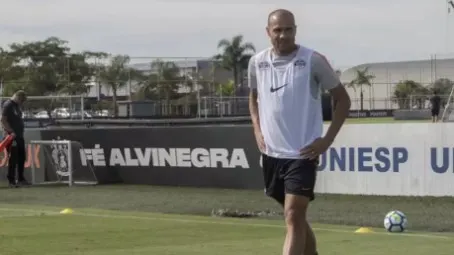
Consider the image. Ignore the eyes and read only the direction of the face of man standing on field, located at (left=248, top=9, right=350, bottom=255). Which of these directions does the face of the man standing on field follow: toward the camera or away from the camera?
toward the camera

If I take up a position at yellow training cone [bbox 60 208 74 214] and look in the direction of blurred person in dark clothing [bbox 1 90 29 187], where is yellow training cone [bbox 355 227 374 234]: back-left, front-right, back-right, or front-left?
back-right

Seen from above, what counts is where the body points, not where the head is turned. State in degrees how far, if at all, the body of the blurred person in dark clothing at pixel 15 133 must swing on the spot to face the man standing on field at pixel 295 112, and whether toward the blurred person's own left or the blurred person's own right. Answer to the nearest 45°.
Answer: approximately 45° to the blurred person's own right

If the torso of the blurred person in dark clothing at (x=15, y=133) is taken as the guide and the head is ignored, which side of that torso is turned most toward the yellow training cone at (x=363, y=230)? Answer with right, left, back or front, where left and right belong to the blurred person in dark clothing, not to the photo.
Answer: front

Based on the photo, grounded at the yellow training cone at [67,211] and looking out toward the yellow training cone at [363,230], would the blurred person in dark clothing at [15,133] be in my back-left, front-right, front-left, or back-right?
back-left

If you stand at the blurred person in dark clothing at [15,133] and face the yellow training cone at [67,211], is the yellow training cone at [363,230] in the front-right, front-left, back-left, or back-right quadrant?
front-left

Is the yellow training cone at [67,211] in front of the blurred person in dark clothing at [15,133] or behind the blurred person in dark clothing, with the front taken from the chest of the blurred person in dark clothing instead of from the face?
in front
